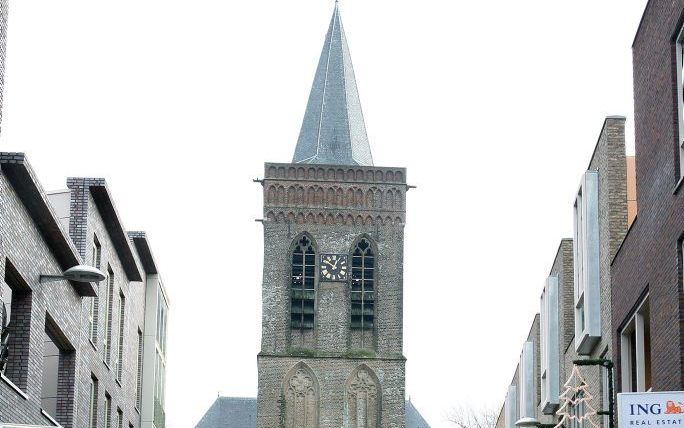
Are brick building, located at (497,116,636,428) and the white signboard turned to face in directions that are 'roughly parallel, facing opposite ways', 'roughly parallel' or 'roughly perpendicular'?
roughly perpendicular

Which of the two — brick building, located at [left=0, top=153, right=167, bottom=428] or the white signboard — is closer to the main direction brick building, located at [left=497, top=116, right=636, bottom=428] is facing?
the brick building

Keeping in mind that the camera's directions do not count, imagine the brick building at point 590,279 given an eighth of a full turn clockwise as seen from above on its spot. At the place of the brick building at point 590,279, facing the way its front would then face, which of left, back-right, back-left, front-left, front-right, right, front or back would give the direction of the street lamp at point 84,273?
left

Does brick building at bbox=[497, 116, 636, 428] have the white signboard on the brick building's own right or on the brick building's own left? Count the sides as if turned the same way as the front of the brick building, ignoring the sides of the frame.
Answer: on the brick building's own left

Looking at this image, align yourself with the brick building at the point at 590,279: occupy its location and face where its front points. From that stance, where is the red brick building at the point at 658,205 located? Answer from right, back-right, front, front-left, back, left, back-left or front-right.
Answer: left

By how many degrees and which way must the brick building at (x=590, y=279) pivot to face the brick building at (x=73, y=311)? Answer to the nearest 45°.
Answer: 0° — it already faces it

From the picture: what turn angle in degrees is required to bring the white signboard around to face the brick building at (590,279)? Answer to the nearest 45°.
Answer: approximately 180°

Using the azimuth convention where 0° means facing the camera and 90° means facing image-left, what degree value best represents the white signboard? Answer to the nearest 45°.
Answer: approximately 0°

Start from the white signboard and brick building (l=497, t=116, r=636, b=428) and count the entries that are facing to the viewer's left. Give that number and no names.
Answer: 1

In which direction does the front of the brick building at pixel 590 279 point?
to the viewer's left
